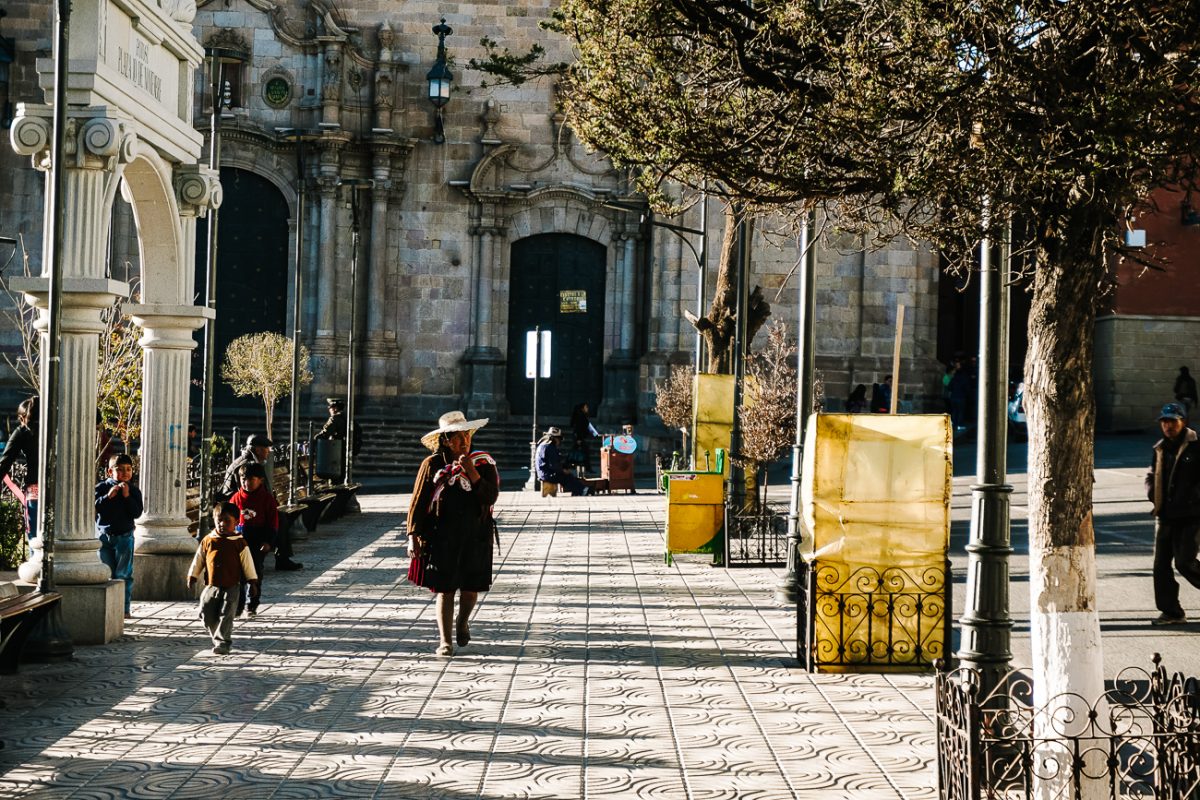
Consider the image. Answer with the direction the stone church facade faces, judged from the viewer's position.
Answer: facing the viewer

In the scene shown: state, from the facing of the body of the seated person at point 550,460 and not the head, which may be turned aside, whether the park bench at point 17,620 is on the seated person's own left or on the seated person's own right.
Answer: on the seated person's own right

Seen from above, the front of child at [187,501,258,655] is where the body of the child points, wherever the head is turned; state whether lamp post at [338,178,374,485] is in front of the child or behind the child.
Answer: behind

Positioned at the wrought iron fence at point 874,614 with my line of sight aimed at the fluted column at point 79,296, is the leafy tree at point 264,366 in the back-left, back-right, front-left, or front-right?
front-right

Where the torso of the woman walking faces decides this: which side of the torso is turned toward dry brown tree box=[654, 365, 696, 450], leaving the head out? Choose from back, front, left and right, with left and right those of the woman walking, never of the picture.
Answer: back

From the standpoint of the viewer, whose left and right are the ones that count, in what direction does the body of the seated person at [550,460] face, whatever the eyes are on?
facing to the right of the viewer

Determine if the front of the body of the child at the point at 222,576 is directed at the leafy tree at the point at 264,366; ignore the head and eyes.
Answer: no

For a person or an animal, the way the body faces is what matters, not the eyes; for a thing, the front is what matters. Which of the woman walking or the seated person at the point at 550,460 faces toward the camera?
the woman walking

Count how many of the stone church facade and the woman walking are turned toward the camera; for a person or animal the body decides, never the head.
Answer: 2

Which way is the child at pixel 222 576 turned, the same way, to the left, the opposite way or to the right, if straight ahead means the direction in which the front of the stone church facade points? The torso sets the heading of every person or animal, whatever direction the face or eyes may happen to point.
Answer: the same way

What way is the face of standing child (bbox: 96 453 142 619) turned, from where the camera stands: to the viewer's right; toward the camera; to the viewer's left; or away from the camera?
toward the camera

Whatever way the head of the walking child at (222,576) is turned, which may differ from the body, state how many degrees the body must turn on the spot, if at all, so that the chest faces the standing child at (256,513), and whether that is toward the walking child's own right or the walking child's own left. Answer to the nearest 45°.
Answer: approximately 180°

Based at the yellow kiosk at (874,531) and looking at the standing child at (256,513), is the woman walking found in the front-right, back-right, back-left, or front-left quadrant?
front-left

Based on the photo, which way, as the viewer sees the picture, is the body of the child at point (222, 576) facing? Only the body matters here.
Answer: toward the camera

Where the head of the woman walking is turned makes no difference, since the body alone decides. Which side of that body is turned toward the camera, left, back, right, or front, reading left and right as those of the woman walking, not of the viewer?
front
